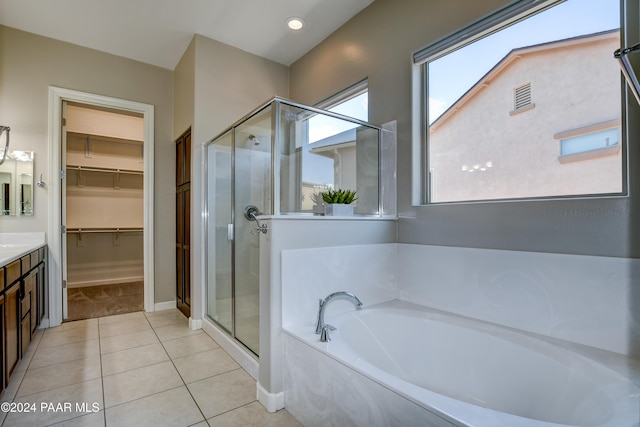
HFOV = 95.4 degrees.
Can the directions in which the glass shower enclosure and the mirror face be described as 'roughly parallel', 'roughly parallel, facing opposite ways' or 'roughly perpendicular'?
roughly perpendicular

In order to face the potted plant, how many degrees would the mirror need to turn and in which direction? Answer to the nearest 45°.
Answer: approximately 45° to its left

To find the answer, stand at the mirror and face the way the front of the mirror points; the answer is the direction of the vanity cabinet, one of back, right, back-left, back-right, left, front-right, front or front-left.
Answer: front

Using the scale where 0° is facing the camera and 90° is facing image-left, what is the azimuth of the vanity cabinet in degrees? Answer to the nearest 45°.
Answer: approximately 270°

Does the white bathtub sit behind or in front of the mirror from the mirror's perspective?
in front

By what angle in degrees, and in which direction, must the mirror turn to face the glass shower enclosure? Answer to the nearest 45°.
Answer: approximately 45° to its left

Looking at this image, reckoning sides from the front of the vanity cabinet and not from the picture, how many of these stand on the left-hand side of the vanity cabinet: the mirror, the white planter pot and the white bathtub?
1

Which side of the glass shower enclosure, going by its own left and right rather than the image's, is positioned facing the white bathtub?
left

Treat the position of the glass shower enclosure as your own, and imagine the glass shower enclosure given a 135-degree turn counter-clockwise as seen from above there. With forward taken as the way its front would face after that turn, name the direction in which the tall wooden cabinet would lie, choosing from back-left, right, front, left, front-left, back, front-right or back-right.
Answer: back-left

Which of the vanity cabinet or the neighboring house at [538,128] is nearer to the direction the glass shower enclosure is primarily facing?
the vanity cabinet

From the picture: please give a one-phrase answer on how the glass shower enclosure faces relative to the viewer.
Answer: facing the viewer and to the left of the viewer

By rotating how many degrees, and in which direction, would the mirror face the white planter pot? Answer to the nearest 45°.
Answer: approximately 45° to its left
